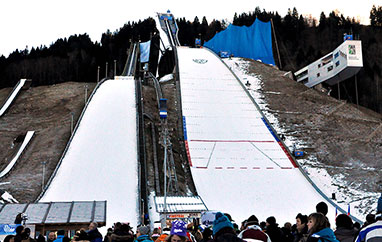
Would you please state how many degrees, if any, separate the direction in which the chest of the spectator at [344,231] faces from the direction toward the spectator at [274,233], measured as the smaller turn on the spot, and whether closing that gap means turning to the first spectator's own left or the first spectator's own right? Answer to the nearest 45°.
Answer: approximately 45° to the first spectator's own left

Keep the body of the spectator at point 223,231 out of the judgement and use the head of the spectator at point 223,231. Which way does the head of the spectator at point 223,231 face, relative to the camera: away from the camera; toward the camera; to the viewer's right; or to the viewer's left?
away from the camera

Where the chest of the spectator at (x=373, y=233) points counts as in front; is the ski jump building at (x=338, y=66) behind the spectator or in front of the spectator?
in front

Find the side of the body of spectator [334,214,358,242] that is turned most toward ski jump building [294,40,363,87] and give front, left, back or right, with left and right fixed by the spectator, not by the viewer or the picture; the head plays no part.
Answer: front

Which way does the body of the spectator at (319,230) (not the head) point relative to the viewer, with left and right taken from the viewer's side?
facing away from the viewer and to the left of the viewer

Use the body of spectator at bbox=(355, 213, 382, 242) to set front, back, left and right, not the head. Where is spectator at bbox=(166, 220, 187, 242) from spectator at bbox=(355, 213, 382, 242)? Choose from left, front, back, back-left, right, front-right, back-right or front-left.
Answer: left

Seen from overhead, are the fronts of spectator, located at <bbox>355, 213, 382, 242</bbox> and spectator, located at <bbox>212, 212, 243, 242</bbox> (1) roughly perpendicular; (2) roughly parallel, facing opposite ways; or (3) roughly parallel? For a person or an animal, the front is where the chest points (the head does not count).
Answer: roughly parallel

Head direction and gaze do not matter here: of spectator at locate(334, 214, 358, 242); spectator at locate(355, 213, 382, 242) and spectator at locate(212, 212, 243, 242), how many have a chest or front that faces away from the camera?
3

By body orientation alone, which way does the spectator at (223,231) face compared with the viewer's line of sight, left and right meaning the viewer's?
facing away from the viewer

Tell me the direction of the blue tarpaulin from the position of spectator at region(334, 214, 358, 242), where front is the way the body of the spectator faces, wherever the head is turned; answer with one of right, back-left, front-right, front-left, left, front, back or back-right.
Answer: front

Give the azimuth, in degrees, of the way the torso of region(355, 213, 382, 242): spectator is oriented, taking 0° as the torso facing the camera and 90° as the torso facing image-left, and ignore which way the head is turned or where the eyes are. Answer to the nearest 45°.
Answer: approximately 180°

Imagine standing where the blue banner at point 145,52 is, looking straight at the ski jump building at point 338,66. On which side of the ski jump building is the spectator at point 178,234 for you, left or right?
right

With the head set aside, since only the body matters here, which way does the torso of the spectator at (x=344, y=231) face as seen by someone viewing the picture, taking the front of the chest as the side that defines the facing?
away from the camera
